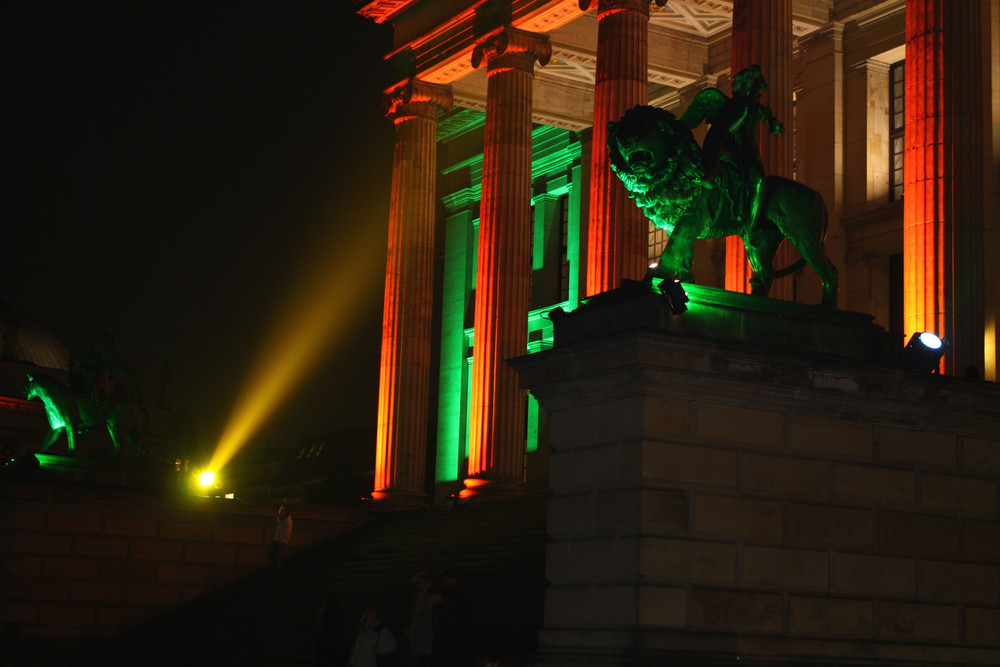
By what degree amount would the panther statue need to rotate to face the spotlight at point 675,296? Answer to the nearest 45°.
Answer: approximately 90° to its left

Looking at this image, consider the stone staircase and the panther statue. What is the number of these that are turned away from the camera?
0

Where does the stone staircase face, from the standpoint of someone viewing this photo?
facing the viewer and to the left of the viewer

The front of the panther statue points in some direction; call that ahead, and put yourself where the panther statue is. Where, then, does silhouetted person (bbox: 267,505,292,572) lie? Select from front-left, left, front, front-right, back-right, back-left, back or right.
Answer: back-left

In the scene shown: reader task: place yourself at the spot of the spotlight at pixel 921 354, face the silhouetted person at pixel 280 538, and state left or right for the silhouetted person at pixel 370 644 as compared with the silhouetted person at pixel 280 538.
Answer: left

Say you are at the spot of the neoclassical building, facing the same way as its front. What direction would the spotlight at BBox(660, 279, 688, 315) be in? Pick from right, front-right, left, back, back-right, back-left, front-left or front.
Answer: front-left

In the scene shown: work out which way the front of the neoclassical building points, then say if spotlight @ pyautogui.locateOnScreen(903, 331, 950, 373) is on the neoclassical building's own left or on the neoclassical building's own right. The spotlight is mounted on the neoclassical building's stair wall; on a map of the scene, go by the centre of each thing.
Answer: on the neoclassical building's own left

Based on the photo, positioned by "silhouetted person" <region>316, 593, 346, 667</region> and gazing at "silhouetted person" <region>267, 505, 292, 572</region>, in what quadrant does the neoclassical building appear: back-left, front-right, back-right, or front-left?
front-right

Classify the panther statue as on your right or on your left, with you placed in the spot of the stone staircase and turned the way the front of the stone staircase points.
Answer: on your right

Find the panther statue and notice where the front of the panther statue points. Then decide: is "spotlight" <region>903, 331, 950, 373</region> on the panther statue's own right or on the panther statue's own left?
on the panther statue's own left

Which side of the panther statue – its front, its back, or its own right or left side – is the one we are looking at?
left

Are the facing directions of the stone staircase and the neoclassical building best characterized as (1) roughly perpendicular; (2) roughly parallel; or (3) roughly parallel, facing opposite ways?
roughly parallel

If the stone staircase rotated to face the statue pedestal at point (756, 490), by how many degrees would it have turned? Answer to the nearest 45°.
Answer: approximately 45° to its left
